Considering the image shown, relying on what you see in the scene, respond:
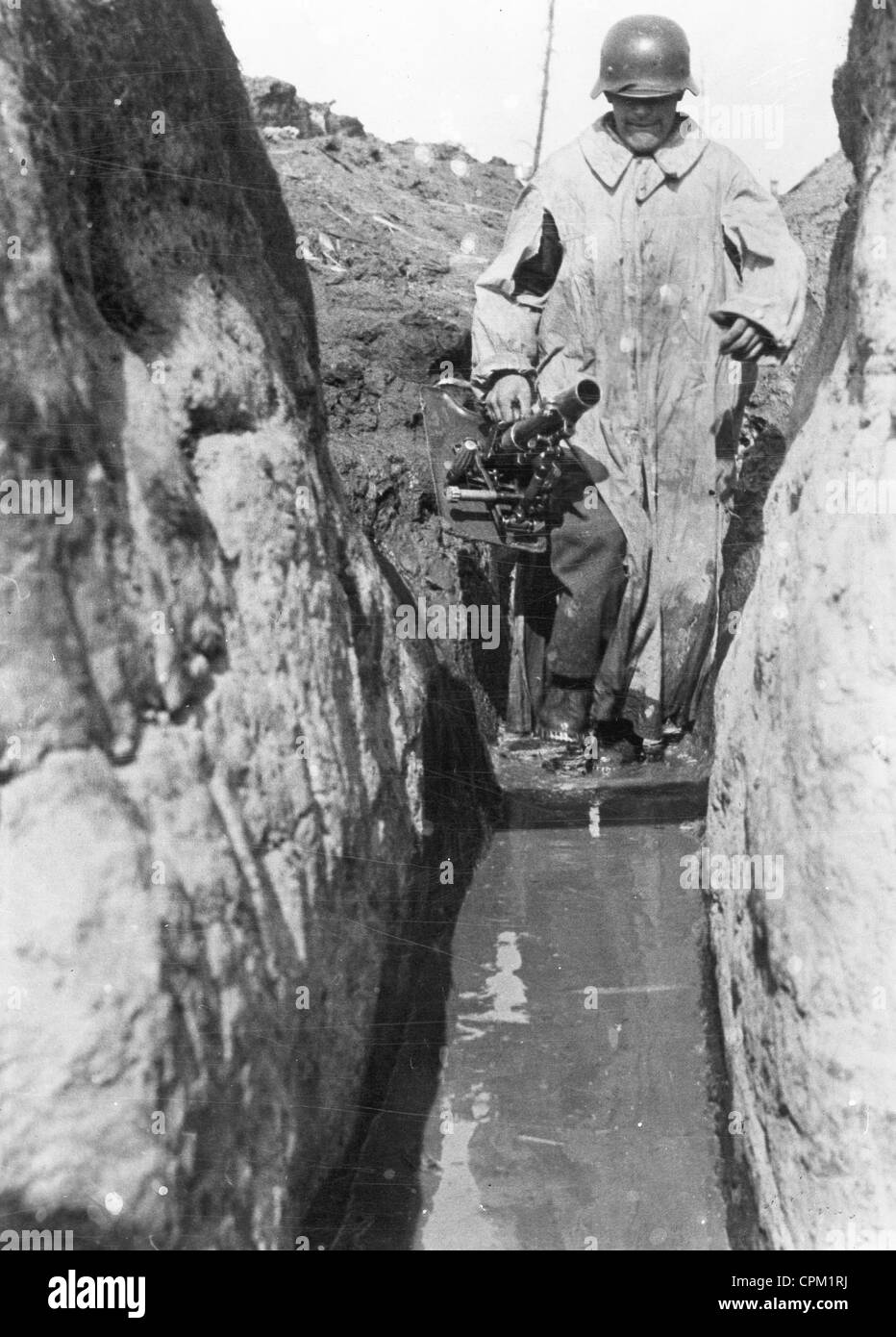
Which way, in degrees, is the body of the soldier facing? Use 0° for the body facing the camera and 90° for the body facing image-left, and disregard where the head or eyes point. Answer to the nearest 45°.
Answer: approximately 0°
